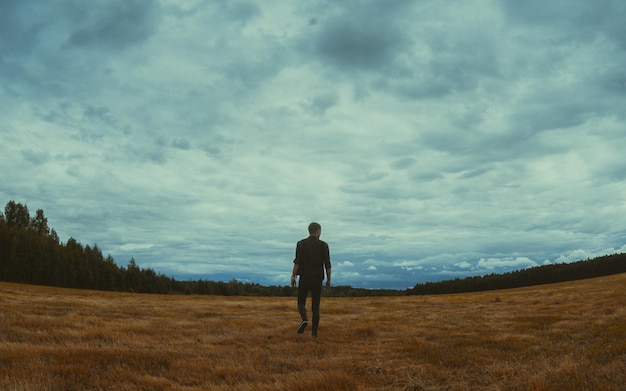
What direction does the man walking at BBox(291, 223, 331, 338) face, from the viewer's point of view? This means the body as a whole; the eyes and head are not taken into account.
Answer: away from the camera
